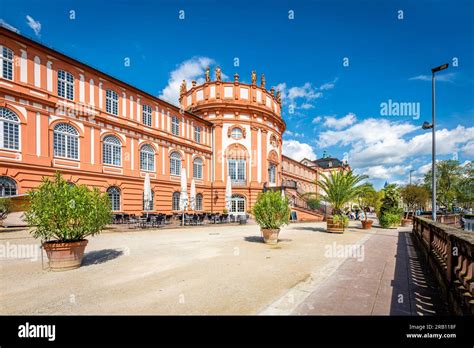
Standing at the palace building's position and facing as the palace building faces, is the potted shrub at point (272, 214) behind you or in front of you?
in front

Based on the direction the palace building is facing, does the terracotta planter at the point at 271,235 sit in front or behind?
in front

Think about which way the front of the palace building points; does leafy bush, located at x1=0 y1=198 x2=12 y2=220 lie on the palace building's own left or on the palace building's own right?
on the palace building's own right

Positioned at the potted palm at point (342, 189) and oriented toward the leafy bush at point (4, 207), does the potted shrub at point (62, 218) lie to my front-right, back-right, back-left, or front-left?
front-left

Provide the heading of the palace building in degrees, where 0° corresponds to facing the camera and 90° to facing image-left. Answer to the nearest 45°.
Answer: approximately 315°

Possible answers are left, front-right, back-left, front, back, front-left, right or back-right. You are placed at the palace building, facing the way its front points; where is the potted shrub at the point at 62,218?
front-right
